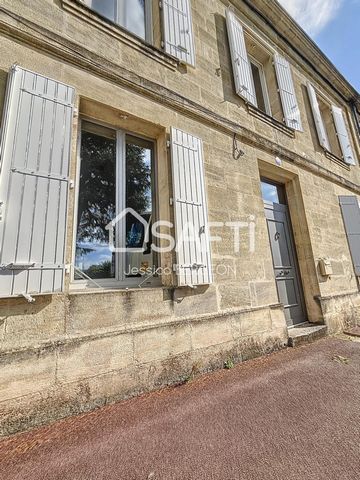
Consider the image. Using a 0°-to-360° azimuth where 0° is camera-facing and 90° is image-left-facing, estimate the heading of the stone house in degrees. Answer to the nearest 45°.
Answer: approximately 315°

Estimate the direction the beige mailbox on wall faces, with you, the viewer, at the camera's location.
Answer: facing the viewer and to the right of the viewer

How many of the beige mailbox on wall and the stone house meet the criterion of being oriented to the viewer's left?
0
